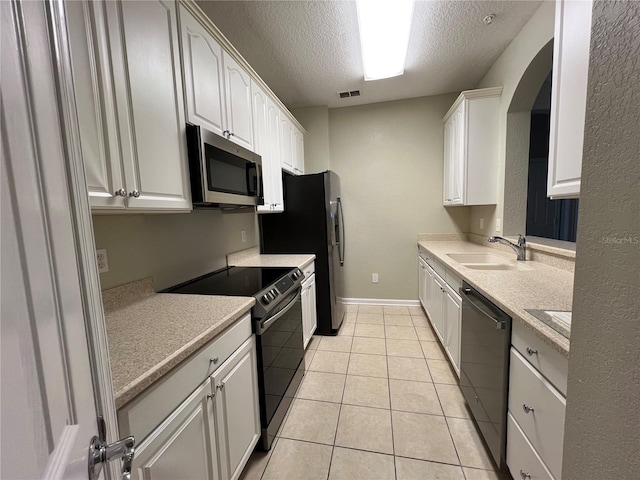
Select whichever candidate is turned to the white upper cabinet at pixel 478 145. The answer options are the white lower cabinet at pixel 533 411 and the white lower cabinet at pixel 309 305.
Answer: the white lower cabinet at pixel 309 305

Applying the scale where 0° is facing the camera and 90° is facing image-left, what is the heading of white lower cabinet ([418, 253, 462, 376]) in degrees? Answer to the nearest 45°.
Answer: approximately 90°

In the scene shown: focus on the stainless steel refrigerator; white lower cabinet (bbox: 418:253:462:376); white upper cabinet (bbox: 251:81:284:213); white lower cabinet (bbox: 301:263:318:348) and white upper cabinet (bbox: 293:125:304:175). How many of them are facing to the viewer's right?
4

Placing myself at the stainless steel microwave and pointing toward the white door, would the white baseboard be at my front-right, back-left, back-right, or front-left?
back-left

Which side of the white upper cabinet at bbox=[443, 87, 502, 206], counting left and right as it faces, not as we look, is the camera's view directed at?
left

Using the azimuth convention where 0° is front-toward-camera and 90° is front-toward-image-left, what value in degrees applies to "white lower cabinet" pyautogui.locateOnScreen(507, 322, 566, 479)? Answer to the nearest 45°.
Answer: approximately 45°

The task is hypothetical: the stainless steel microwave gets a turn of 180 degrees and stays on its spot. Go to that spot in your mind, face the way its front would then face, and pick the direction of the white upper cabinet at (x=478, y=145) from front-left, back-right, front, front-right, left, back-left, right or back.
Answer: back-right

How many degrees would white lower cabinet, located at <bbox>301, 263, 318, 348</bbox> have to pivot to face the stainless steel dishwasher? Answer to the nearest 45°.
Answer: approximately 45° to its right

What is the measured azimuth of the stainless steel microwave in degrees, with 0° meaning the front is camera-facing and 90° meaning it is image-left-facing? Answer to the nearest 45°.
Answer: approximately 315°

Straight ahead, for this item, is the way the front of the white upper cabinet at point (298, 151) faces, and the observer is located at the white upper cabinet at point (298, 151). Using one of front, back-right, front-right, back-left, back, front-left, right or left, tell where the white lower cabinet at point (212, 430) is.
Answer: right
